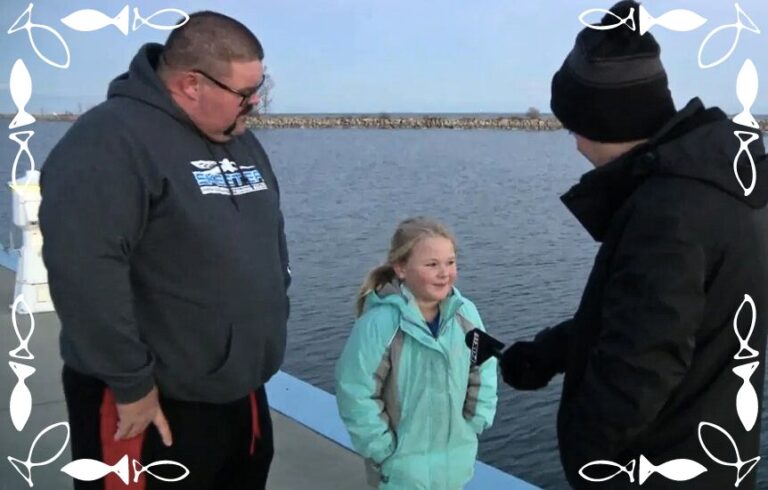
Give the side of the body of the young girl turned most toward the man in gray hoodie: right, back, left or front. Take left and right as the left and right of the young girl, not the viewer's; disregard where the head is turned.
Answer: right

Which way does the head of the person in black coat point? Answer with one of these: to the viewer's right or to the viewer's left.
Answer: to the viewer's left

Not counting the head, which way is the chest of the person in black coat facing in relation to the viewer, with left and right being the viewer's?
facing away from the viewer and to the left of the viewer

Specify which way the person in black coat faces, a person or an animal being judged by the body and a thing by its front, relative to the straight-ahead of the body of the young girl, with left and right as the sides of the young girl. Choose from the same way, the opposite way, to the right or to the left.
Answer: the opposite way

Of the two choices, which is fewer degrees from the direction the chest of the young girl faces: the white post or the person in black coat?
the person in black coat

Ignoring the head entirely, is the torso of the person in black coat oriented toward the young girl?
yes

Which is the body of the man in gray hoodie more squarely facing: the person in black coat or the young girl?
the person in black coat

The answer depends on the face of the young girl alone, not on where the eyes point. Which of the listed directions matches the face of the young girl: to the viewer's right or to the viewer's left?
to the viewer's right

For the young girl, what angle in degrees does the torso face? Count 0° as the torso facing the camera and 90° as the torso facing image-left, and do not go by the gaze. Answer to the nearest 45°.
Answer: approximately 315°

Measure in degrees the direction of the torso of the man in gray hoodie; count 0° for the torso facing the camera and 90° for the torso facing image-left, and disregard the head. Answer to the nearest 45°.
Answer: approximately 315°
